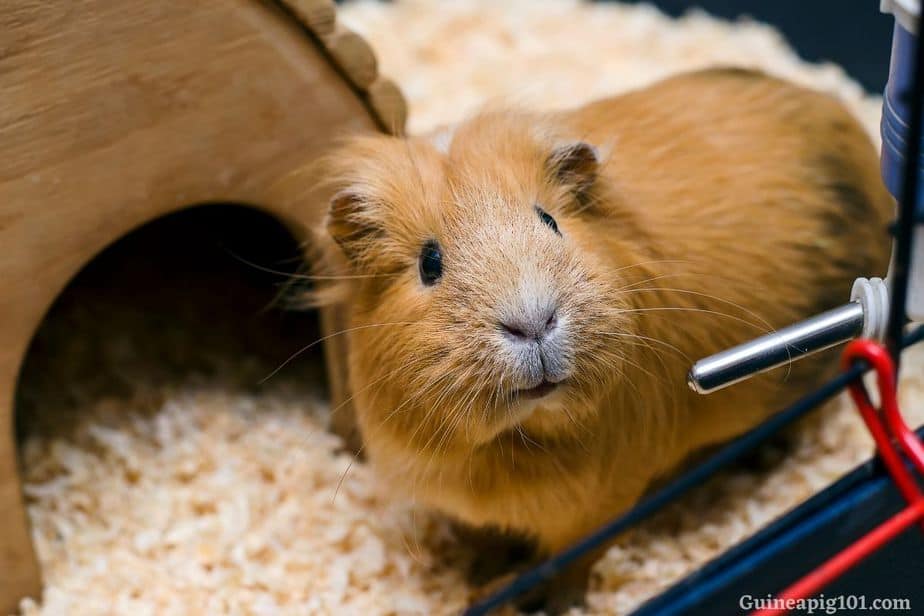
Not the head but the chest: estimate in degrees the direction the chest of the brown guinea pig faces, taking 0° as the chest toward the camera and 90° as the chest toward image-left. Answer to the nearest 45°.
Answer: approximately 45°
